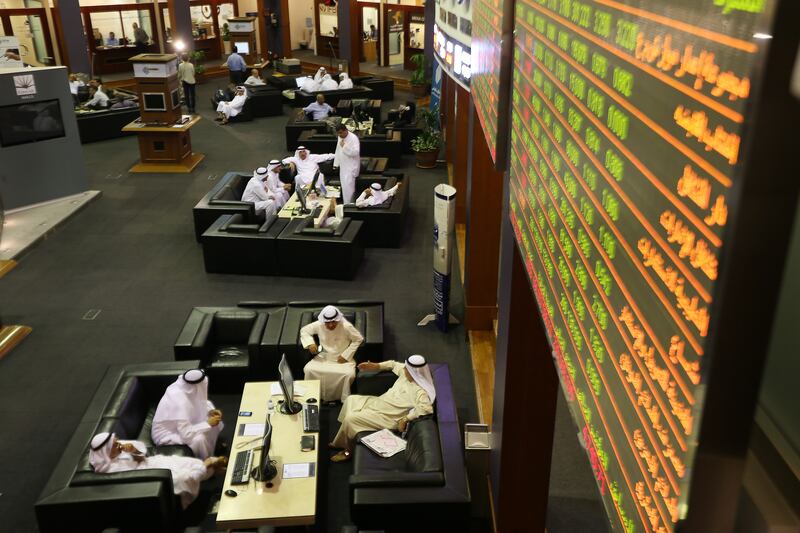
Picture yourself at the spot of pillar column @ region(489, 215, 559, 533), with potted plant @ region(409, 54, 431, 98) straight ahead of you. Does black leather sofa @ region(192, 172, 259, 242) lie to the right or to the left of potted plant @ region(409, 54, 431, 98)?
left

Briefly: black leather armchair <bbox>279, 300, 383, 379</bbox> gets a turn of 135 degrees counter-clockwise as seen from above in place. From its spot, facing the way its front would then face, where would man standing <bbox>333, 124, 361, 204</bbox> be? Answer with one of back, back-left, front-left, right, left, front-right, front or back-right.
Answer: front-left

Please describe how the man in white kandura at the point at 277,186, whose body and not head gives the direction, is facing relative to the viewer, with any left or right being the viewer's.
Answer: facing to the right of the viewer

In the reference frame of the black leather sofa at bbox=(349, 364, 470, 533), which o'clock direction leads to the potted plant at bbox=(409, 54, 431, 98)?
The potted plant is roughly at 3 o'clock from the black leather sofa.

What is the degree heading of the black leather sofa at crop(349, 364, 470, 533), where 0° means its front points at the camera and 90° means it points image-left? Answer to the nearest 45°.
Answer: approximately 90°

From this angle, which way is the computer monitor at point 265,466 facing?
to the viewer's left

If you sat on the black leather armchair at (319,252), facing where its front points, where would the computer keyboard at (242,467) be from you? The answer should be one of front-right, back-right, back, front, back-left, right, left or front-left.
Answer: back

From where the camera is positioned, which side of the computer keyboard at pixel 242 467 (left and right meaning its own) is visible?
left

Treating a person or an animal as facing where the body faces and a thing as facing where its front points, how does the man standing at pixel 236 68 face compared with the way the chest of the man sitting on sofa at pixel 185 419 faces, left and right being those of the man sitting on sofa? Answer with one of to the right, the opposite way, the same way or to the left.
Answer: to the left

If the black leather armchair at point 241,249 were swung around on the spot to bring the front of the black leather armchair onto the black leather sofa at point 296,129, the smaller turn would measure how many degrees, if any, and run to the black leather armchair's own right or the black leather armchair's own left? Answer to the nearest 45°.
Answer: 0° — it already faces it
